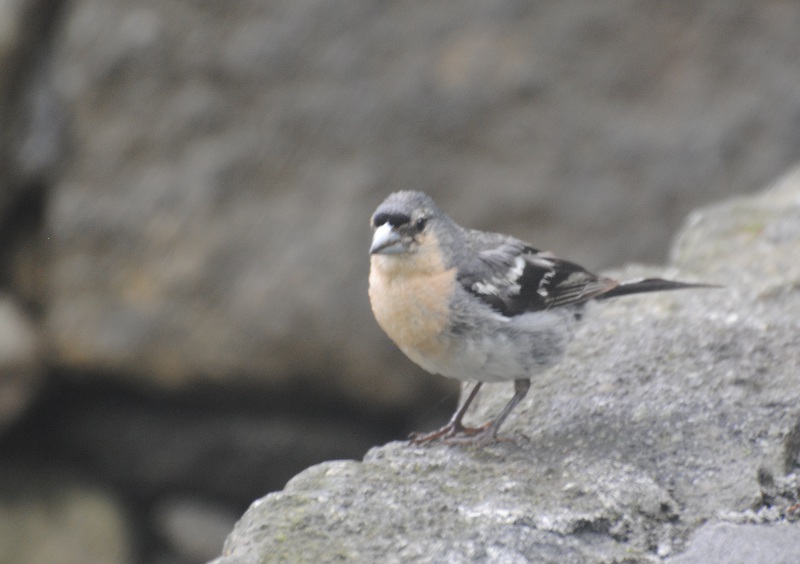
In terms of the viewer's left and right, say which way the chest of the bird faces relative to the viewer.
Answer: facing the viewer and to the left of the viewer

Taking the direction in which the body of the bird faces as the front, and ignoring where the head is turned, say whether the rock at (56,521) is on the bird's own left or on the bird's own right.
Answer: on the bird's own right

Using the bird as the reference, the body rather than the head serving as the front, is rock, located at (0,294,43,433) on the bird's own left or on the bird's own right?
on the bird's own right
